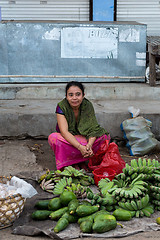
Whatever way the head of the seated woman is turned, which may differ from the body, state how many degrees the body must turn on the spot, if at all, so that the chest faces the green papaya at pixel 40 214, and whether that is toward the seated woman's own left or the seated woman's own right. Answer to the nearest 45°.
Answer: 0° — they already face it

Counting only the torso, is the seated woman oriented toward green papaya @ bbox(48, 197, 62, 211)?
yes

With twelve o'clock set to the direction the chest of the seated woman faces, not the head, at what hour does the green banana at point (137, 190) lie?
The green banana is roughly at 11 o'clock from the seated woman.

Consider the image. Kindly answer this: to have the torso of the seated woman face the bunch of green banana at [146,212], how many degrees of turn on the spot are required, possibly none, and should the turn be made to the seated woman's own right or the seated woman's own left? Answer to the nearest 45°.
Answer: approximately 45° to the seated woman's own left

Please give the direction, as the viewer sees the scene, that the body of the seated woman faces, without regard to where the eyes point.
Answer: toward the camera

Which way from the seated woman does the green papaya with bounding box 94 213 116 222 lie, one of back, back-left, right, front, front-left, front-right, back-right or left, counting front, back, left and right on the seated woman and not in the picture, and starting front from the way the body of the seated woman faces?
front

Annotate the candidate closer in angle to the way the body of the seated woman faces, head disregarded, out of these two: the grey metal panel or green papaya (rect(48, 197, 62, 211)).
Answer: the green papaya

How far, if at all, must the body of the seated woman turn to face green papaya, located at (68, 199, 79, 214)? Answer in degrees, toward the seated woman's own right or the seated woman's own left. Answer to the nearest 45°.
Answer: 0° — they already face it

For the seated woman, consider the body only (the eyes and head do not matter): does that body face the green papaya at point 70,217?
yes

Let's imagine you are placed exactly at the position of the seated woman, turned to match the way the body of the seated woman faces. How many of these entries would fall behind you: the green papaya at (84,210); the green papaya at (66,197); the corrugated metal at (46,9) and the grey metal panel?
2

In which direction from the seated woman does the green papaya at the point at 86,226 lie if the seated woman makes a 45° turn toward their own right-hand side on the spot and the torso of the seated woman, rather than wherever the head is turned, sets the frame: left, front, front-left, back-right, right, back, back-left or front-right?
front-left

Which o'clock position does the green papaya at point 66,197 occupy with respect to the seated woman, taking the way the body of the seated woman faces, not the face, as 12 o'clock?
The green papaya is roughly at 12 o'clock from the seated woman.

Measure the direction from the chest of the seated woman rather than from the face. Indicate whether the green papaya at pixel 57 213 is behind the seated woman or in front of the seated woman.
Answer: in front
